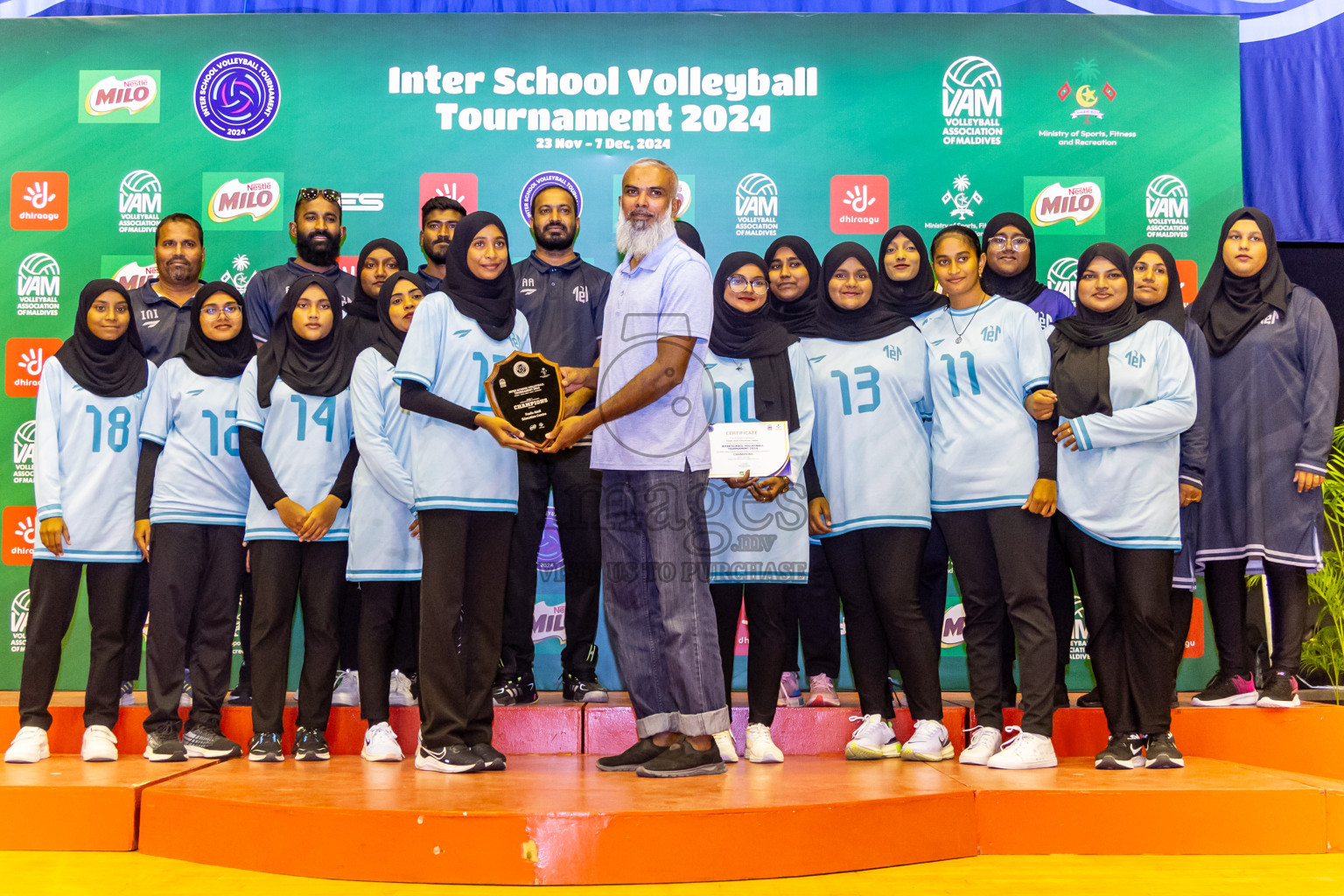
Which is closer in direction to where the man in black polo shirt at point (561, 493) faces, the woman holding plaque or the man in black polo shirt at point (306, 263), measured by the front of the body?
the woman holding plaque

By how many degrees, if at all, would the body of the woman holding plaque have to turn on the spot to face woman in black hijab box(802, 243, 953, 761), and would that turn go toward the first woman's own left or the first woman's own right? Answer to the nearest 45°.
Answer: approximately 45° to the first woman's own left

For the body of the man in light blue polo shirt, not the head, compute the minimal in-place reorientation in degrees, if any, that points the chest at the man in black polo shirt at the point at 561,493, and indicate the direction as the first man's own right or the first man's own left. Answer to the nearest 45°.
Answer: approximately 135° to the first man's own right

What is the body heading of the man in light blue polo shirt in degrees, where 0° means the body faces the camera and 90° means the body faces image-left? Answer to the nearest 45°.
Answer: approximately 45°

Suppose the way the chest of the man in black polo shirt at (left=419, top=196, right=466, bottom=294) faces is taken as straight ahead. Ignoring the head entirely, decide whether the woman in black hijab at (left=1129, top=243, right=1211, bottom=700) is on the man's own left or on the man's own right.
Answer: on the man's own left

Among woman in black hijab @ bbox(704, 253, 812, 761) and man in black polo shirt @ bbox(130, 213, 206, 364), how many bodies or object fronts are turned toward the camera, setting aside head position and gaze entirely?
2

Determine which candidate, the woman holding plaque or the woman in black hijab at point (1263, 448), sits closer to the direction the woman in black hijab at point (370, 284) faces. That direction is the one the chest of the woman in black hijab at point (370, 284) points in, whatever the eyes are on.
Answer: the woman holding plaque
